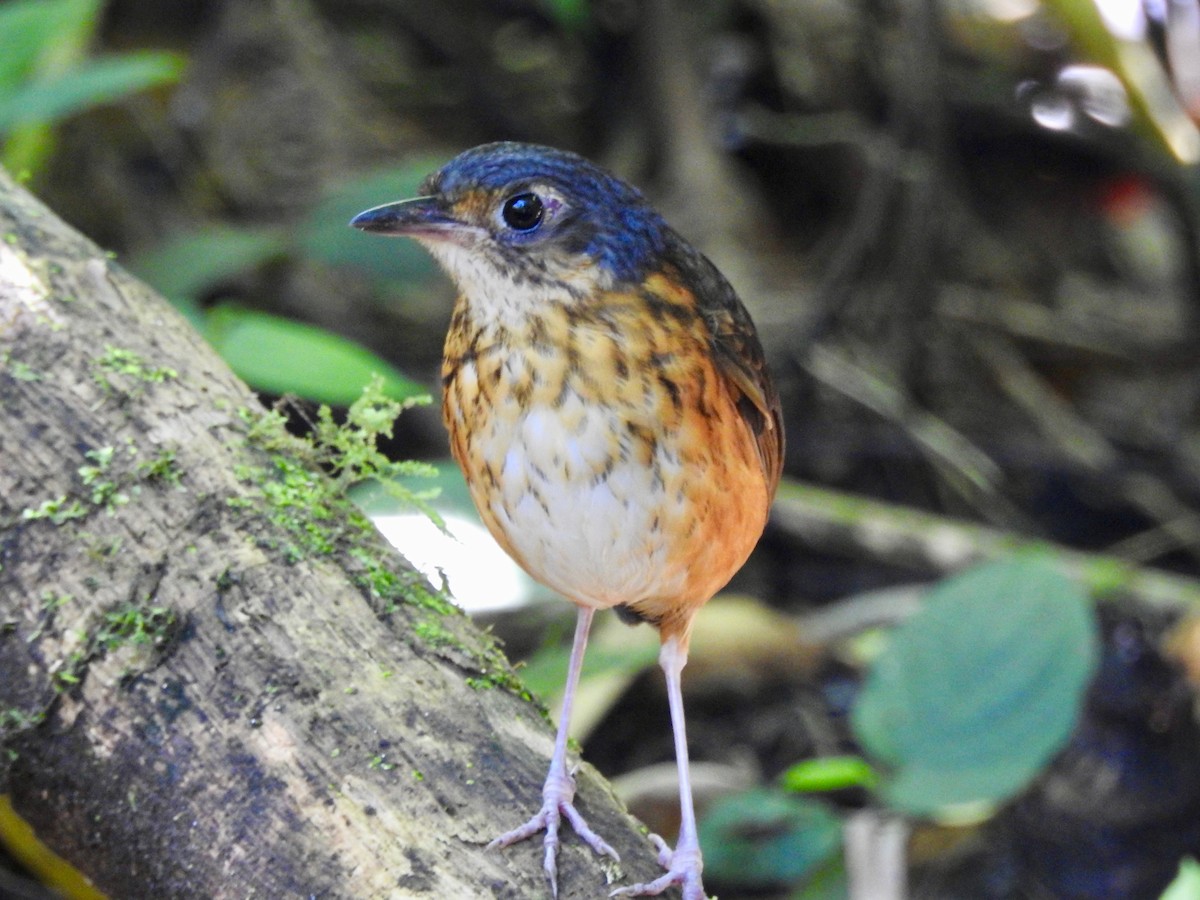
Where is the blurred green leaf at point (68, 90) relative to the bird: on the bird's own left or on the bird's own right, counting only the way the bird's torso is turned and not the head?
on the bird's own right

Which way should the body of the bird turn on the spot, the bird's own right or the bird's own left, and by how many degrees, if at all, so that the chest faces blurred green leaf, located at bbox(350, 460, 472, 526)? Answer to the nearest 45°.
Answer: approximately 135° to the bird's own right

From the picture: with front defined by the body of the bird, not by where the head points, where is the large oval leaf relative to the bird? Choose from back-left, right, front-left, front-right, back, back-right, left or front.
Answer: back

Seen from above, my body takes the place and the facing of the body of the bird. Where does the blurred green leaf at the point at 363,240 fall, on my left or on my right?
on my right

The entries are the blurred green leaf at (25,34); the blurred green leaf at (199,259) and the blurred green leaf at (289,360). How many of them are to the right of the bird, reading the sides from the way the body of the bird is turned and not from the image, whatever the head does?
3

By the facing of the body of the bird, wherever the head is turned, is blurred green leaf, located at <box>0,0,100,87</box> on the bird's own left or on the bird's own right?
on the bird's own right

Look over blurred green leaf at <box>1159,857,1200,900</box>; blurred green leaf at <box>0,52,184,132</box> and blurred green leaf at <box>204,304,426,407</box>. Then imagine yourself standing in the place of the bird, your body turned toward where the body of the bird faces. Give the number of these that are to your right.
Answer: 2

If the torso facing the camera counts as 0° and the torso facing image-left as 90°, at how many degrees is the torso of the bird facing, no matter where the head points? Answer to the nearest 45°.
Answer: approximately 45°

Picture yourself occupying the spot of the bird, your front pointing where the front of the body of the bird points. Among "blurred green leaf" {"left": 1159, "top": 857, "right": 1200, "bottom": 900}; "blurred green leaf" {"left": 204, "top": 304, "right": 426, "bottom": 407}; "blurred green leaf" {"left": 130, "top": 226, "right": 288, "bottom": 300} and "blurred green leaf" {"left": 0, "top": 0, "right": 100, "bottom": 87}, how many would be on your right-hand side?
3

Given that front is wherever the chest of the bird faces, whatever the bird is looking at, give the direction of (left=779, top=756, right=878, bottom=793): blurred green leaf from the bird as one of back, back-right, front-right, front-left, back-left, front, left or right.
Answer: back
